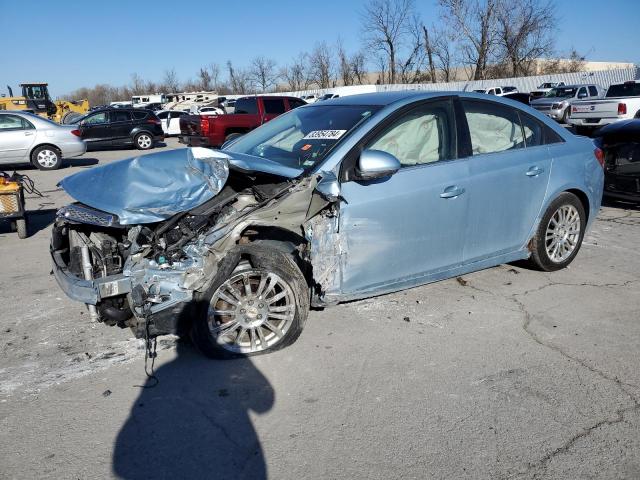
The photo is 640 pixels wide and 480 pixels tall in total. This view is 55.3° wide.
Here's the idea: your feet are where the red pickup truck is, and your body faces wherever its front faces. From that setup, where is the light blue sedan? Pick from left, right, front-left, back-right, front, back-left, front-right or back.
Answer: back-right

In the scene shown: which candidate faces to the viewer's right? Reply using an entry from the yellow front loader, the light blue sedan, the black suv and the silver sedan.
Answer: the yellow front loader

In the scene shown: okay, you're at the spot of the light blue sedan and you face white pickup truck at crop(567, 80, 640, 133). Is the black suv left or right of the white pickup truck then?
left

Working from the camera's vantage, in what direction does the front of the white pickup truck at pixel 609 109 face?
facing away from the viewer and to the right of the viewer

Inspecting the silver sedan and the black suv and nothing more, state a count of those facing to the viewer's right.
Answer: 0

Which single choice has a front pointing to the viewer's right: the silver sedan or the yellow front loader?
the yellow front loader

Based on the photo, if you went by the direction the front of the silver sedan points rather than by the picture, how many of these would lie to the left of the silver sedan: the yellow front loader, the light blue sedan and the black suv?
1

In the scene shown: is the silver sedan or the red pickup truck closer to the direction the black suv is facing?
the silver sedan

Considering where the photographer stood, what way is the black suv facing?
facing to the left of the viewer

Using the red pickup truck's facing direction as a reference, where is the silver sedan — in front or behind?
behind

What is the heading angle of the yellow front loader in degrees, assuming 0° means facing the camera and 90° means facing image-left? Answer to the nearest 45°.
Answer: approximately 270°

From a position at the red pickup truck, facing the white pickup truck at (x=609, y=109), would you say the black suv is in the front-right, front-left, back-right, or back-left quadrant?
back-left

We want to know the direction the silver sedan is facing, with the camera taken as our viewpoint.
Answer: facing to the left of the viewer

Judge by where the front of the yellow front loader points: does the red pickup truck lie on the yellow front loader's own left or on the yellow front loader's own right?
on the yellow front loader's own right
